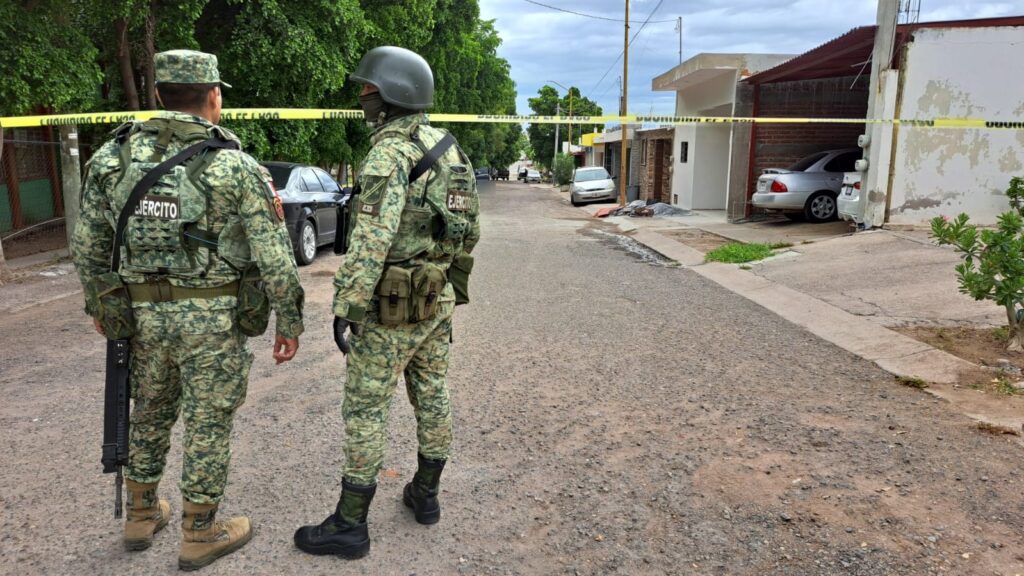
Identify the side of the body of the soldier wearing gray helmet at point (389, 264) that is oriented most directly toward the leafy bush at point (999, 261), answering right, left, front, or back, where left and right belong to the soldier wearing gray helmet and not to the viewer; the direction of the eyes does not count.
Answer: right

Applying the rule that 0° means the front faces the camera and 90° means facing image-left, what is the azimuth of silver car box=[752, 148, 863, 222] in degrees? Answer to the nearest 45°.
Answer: approximately 225°

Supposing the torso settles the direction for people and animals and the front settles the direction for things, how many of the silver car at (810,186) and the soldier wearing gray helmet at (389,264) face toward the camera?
0

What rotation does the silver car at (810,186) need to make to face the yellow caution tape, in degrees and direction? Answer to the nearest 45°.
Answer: approximately 180°

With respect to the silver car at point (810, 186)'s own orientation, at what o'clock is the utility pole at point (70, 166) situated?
The utility pole is roughly at 6 o'clock from the silver car.

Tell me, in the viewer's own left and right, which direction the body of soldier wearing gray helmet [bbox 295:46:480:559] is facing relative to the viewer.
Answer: facing away from the viewer and to the left of the viewer

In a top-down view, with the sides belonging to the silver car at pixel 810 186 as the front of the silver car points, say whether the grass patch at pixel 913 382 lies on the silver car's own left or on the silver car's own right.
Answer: on the silver car's own right

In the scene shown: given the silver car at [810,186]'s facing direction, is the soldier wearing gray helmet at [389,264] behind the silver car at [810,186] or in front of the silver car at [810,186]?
behind

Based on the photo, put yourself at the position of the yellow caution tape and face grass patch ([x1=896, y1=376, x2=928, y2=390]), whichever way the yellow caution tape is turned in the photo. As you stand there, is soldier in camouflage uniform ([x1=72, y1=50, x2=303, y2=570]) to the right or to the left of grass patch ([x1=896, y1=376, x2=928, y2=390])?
right

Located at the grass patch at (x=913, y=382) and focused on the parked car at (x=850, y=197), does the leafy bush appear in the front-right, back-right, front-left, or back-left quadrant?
front-right

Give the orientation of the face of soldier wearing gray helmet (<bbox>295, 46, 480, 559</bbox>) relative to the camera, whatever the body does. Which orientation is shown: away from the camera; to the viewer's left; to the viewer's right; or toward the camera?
to the viewer's left
